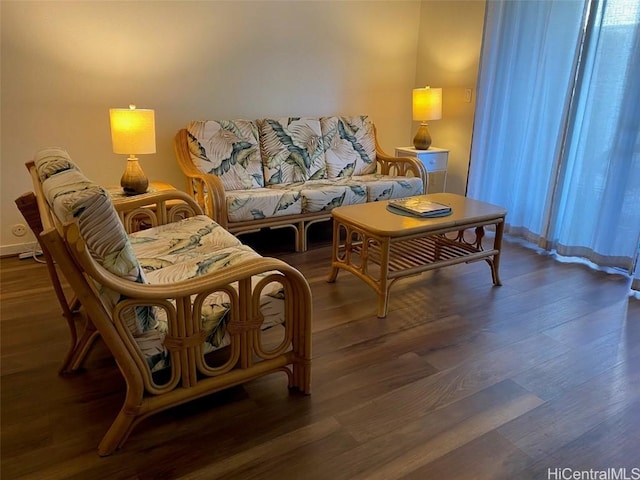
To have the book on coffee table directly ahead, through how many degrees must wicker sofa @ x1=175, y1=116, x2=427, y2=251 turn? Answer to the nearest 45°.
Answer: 0° — it already faces it

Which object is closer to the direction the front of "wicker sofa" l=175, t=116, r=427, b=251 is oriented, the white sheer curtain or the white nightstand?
the white sheer curtain

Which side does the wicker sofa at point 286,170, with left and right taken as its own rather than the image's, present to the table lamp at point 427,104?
left

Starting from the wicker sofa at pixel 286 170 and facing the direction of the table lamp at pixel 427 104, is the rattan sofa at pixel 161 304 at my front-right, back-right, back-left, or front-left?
back-right

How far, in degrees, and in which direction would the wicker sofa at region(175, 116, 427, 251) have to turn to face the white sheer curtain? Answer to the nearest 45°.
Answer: approximately 45° to its left

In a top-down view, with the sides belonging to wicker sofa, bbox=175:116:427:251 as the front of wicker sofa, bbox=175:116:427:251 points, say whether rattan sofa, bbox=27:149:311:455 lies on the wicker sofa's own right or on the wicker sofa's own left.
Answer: on the wicker sofa's own right

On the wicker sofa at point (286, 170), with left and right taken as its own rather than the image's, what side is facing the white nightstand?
left

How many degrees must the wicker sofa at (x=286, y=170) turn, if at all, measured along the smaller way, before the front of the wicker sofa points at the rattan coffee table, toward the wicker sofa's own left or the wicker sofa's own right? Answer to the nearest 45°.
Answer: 0° — it already faces it
